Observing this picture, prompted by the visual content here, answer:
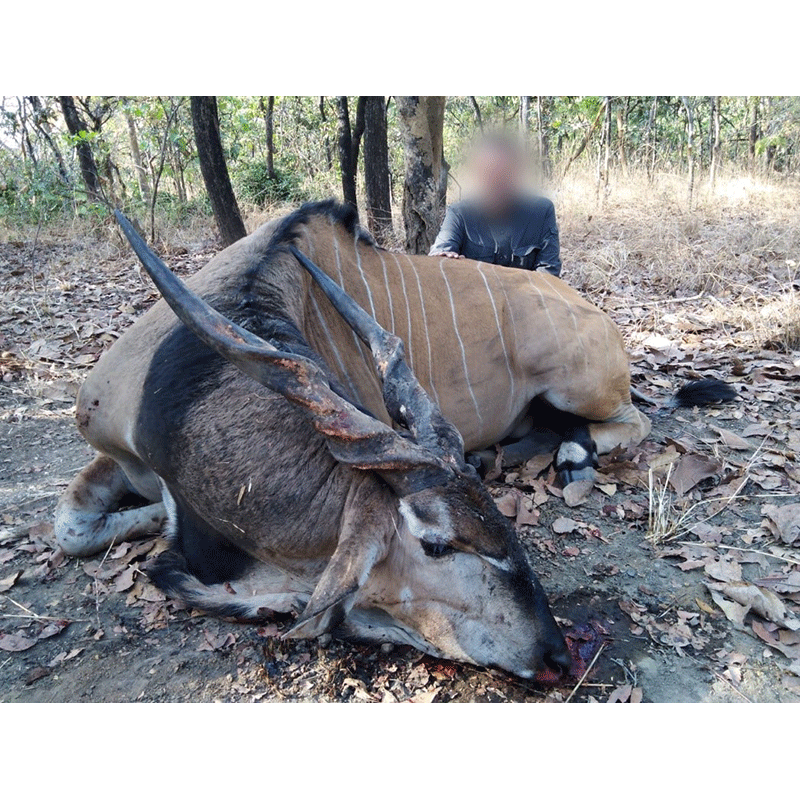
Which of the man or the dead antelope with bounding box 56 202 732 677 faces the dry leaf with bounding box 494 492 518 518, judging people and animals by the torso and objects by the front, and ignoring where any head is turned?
the man

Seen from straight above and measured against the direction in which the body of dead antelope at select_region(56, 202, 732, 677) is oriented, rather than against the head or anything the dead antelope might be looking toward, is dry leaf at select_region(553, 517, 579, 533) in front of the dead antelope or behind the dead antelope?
behind

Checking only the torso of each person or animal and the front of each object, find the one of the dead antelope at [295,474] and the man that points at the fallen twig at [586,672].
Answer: the man

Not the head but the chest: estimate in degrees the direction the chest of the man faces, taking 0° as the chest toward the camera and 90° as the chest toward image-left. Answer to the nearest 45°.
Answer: approximately 0°

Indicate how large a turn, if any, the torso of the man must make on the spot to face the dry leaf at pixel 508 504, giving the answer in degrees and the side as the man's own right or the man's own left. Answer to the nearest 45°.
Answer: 0° — they already face it

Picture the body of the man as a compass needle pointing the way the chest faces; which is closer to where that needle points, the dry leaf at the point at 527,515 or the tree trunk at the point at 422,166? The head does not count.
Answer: the dry leaf

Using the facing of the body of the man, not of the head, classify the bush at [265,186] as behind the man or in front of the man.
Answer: behind

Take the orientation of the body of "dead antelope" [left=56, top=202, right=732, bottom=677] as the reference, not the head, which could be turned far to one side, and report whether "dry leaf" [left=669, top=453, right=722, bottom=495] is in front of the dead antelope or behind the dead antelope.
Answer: behind

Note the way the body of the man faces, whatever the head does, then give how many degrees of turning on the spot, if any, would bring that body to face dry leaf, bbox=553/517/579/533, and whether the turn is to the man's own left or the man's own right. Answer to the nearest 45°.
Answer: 0° — they already face it

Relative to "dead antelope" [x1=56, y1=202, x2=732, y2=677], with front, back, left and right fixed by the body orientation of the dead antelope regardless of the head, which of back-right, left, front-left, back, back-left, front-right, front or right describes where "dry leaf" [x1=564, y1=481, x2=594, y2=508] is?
back

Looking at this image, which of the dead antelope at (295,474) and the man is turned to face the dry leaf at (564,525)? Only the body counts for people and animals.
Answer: the man

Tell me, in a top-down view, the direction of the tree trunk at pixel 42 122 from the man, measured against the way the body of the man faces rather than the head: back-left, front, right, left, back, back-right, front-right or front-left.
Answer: back-right

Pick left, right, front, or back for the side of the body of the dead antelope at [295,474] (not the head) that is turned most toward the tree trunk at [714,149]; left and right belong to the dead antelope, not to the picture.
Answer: back
